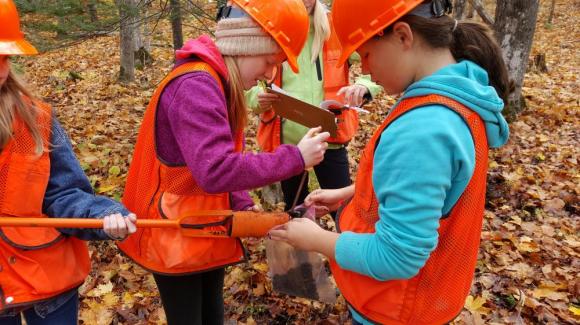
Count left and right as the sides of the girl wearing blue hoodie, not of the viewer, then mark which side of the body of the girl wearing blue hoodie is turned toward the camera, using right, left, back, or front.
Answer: left

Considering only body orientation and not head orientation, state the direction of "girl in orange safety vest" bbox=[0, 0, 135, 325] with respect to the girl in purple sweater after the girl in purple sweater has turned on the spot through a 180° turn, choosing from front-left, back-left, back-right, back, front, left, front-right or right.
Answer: front

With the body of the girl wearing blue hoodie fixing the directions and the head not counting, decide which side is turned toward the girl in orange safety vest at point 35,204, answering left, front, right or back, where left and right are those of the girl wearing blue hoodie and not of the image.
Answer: front

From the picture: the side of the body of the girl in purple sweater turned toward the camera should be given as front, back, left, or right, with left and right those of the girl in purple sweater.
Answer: right

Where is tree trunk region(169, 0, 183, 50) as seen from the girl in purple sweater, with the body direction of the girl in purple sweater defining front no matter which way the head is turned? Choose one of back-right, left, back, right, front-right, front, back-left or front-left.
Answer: left

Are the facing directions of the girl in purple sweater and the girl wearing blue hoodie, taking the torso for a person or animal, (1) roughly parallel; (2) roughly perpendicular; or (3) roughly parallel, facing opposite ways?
roughly parallel, facing opposite ways

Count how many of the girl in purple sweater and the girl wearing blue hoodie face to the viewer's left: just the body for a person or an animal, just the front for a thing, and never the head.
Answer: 1

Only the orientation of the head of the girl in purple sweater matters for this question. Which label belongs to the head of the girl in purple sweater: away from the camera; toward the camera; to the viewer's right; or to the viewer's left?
to the viewer's right

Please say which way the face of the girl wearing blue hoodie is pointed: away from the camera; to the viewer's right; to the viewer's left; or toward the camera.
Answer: to the viewer's left

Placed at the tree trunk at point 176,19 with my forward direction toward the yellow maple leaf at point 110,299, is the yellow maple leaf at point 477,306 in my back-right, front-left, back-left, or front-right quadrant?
front-left

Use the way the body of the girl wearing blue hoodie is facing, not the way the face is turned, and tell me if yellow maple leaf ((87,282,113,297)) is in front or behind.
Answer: in front
